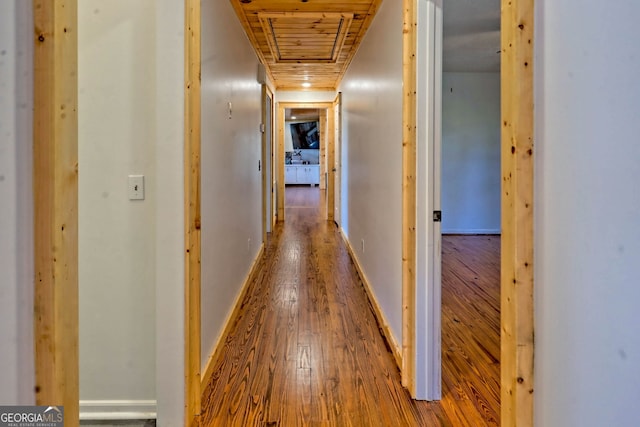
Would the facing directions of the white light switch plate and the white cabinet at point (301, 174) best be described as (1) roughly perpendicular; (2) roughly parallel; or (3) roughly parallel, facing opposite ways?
roughly parallel

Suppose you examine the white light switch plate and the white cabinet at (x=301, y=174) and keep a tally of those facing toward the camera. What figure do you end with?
2

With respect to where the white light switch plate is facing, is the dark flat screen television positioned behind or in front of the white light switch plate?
behind

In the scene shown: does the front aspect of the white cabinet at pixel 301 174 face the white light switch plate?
yes

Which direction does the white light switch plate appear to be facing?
toward the camera

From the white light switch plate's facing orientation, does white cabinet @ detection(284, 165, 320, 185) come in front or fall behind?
behind

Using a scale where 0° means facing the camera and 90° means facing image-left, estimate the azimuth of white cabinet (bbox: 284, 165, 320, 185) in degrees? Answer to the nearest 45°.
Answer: approximately 0°
